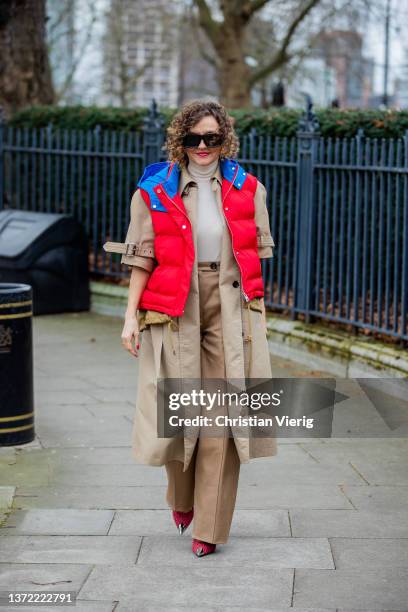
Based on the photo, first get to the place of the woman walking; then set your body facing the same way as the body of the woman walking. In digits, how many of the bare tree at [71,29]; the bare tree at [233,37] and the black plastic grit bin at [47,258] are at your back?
3

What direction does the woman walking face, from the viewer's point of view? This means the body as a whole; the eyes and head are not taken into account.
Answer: toward the camera

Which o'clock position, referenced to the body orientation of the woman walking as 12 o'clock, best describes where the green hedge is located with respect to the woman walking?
The green hedge is roughly at 6 o'clock from the woman walking.

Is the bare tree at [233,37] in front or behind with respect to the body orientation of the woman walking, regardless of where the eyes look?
behind

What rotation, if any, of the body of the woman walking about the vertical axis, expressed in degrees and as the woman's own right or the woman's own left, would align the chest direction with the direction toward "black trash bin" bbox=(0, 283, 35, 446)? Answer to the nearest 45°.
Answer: approximately 135° to the woman's own right

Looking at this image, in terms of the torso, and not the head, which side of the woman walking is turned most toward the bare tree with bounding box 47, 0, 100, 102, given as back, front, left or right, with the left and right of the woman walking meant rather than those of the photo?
back

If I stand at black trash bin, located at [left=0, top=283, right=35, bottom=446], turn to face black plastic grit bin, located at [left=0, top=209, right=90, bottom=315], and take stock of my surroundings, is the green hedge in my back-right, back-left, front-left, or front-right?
front-right

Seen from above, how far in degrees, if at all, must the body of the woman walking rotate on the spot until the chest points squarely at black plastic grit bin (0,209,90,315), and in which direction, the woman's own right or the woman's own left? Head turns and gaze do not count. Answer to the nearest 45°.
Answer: approximately 180°

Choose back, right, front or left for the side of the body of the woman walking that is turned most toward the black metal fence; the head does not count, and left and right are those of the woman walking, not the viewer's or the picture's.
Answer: back

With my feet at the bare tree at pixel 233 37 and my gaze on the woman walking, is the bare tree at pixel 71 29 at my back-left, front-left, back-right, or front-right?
back-right
